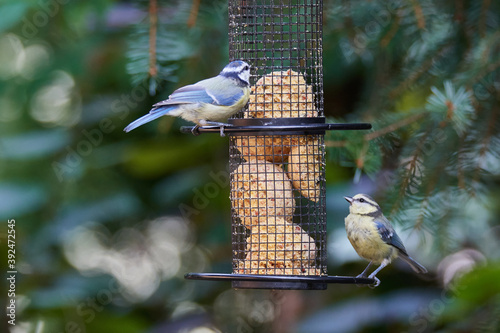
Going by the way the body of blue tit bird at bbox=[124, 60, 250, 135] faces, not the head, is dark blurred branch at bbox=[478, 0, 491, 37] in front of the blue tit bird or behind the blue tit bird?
in front

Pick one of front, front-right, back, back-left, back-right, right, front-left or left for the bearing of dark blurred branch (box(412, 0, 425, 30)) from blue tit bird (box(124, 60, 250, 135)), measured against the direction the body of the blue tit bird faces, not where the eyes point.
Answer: front

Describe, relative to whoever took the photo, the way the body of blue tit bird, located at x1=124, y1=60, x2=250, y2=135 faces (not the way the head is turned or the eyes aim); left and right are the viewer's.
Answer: facing to the right of the viewer

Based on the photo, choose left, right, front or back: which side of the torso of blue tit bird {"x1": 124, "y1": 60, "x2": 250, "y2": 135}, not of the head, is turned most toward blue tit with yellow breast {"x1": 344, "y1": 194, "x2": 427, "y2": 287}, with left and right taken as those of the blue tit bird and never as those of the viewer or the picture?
front

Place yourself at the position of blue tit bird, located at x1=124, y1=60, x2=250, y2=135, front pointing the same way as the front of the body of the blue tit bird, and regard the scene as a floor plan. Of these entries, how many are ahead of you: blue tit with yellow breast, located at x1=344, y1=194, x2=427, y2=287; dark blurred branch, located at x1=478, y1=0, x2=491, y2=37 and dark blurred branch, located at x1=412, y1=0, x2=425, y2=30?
3
